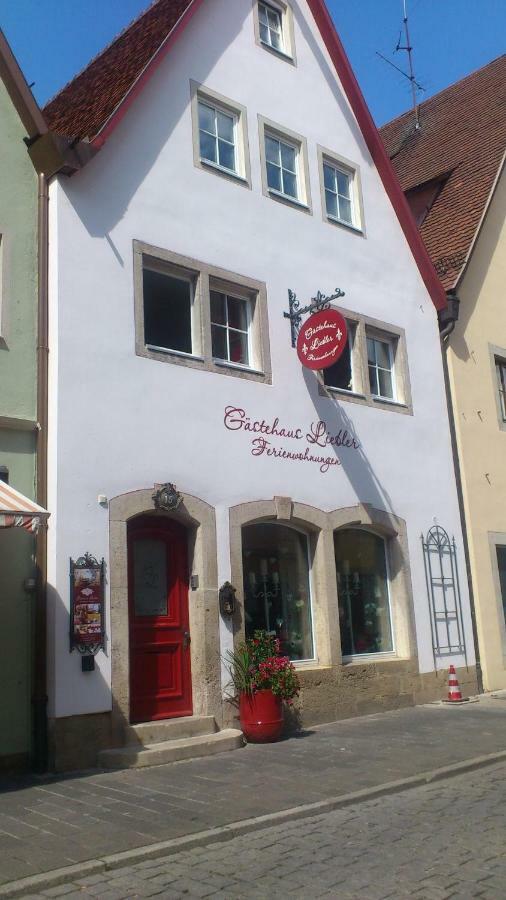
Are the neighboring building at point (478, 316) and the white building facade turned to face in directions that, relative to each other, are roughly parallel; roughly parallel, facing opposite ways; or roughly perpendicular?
roughly parallel

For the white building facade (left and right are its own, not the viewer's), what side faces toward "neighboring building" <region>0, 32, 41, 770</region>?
right

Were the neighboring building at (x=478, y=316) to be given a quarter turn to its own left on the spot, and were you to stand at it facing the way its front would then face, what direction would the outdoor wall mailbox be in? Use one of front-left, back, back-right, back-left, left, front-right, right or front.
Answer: back

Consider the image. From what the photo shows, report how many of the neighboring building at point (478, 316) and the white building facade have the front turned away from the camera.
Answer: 0

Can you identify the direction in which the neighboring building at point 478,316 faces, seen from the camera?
facing the viewer and to the right of the viewer

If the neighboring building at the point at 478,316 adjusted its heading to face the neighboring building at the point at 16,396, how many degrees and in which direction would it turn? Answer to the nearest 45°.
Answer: approximately 90° to its right

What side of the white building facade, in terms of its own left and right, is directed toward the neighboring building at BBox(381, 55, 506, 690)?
left
